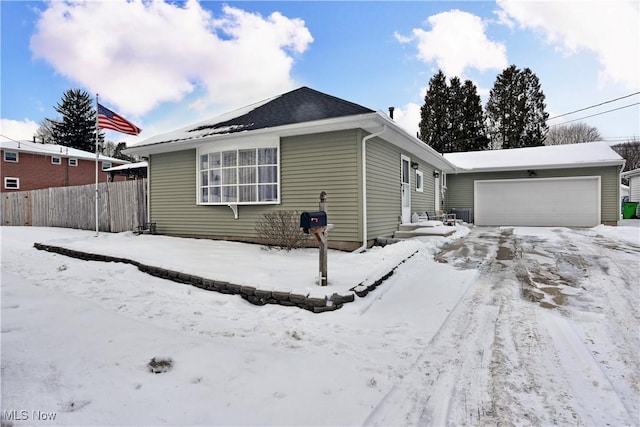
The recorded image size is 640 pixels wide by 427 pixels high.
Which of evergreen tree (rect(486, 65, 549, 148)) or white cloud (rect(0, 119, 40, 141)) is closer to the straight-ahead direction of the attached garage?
the white cloud

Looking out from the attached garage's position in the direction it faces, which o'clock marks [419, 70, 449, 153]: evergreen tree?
The evergreen tree is roughly at 5 o'clock from the attached garage.

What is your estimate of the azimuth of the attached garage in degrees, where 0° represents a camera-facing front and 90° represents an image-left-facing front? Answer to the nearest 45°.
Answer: approximately 0°

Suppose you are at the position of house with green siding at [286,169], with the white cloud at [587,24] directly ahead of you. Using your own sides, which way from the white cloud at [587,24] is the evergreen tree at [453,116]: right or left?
left

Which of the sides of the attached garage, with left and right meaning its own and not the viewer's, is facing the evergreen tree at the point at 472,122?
back

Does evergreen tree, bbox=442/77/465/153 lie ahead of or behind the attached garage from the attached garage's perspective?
behind

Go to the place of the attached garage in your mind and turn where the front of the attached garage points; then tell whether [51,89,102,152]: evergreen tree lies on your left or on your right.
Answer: on your right

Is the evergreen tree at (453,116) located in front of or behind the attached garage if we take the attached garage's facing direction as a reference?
behind

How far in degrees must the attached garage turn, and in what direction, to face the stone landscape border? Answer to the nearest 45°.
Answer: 0° — it already faces it
